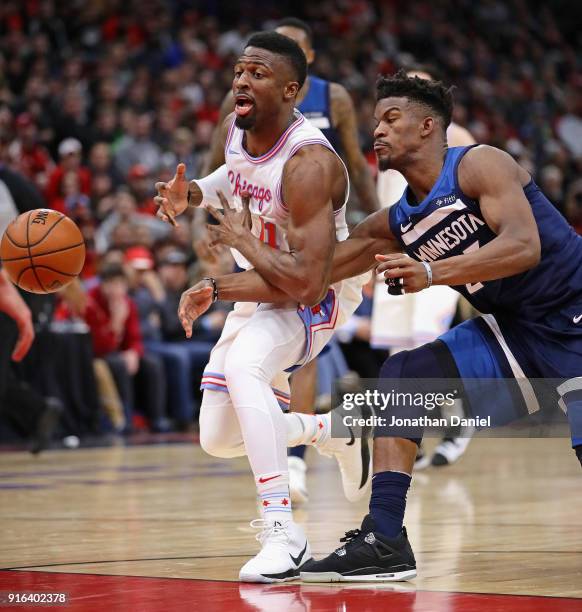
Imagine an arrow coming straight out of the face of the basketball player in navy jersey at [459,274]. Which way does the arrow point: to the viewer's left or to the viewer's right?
to the viewer's left

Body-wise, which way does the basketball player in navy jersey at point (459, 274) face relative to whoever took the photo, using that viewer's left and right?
facing the viewer and to the left of the viewer

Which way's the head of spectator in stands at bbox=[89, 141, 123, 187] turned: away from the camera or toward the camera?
toward the camera

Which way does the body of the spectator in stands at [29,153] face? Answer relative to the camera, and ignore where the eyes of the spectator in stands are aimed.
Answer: toward the camera

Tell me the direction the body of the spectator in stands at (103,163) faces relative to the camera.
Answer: toward the camera

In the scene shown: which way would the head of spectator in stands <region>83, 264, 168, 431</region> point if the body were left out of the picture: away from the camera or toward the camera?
toward the camera

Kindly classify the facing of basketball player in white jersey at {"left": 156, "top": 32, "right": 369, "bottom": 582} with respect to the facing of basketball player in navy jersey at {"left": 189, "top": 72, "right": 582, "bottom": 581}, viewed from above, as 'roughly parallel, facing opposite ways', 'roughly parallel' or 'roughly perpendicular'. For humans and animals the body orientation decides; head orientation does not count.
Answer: roughly parallel

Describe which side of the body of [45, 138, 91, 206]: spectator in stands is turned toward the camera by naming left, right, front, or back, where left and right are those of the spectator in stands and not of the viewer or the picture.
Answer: front

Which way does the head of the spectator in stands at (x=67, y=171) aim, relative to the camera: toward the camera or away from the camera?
toward the camera

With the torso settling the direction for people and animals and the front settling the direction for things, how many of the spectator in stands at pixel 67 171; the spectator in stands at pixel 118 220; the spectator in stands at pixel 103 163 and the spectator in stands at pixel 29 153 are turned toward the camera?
4
